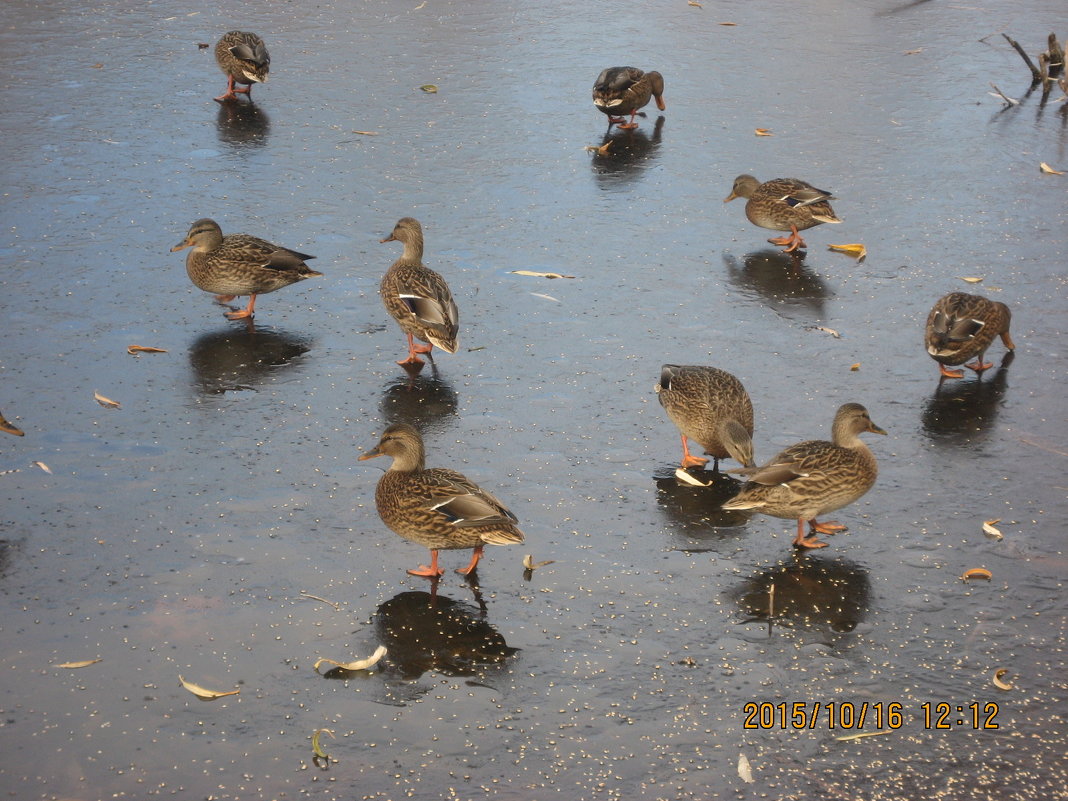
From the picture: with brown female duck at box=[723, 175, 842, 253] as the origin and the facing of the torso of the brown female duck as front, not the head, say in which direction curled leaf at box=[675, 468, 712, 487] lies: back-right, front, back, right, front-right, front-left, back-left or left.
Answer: left

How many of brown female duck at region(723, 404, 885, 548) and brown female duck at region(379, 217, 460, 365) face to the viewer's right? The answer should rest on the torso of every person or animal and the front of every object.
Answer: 1

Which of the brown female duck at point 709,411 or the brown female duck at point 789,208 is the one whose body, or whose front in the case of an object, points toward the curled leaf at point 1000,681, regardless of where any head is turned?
the brown female duck at point 709,411

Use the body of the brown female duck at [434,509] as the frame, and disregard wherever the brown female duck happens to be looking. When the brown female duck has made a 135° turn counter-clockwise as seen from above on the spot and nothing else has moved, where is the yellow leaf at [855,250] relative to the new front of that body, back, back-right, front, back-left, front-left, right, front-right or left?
left

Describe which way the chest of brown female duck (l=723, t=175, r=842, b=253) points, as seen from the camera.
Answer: to the viewer's left

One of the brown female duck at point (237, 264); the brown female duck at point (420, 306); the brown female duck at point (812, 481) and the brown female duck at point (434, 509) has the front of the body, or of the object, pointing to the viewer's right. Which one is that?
the brown female duck at point (812, 481)

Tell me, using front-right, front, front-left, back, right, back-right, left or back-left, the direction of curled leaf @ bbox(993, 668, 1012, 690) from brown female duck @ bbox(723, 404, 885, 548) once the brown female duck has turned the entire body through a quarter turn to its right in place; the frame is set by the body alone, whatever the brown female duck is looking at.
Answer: front-left

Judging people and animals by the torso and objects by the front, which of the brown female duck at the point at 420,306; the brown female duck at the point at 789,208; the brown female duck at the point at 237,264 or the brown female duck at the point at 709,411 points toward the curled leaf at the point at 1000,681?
the brown female duck at the point at 709,411

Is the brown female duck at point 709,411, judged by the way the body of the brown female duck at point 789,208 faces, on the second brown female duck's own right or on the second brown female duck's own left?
on the second brown female duck's own left

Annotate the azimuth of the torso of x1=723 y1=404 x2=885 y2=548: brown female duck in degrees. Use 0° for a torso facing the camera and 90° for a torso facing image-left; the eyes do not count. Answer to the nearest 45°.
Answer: approximately 270°

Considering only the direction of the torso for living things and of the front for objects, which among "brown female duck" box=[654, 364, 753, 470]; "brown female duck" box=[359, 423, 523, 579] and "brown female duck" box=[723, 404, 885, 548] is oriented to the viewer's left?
"brown female duck" box=[359, 423, 523, 579]

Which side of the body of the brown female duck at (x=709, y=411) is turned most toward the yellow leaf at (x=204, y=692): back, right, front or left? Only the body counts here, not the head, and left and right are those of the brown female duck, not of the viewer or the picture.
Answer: right

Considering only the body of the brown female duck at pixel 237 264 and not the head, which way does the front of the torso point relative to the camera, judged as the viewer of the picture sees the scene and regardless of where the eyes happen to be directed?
to the viewer's left

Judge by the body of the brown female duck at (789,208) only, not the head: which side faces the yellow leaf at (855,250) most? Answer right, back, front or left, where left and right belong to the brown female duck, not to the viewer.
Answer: back

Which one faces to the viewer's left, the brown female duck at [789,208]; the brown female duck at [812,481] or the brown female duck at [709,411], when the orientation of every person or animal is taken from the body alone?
the brown female duck at [789,208]

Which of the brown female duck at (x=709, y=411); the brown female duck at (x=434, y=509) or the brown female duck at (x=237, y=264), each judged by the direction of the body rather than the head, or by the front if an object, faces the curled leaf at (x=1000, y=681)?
the brown female duck at (x=709, y=411)

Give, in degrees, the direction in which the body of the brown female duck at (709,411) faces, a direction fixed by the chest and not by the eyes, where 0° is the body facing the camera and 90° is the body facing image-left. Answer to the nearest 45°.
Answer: approximately 315°

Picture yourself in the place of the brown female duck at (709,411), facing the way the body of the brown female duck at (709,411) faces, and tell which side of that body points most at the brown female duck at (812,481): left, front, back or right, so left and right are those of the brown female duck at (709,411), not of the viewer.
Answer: front

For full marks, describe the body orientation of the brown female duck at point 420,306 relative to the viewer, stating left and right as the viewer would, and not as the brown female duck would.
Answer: facing away from the viewer and to the left of the viewer

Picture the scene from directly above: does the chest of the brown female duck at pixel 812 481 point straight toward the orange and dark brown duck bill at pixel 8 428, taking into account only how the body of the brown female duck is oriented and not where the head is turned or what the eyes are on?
no

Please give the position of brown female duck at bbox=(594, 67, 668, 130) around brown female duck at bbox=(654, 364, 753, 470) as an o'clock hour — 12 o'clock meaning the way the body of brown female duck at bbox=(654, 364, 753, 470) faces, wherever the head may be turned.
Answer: brown female duck at bbox=(594, 67, 668, 130) is roughly at 7 o'clock from brown female duck at bbox=(654, 364, 753, 470).

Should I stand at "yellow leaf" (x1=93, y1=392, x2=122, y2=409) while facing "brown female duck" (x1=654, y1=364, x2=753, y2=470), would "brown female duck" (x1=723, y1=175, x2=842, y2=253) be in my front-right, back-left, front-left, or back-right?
front-left
